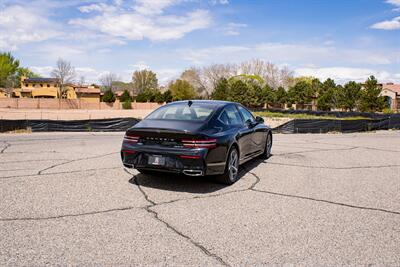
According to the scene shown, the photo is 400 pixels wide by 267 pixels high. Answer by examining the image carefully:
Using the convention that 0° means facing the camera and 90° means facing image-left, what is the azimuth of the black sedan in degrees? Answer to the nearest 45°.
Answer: approximately 225°

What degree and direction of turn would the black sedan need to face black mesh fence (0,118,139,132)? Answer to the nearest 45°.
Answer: approximately 90° to its left

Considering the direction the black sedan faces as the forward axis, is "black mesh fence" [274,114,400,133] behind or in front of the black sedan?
in front

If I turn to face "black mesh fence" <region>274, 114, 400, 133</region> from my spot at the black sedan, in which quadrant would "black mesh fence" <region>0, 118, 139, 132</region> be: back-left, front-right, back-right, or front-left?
front-left
